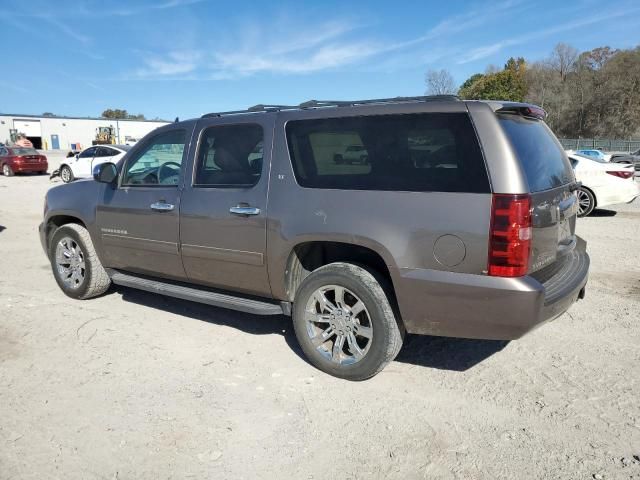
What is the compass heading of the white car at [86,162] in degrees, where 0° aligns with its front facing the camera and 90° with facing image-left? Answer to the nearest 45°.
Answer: approximately 135°

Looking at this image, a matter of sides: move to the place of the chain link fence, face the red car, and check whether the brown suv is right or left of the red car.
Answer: left

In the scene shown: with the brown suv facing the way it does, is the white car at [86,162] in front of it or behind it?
in front

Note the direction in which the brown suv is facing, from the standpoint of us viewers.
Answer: facing away from the viewer and to the left of the viewer

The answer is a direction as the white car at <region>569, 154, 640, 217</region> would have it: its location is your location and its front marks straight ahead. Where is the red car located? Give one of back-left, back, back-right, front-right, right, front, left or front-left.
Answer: front-left

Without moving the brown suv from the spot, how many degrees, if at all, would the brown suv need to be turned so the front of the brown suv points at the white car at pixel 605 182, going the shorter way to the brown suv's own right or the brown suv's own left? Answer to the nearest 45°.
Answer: approximately 90° to the brown suv's own right

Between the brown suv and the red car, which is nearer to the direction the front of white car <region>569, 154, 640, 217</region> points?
the red car

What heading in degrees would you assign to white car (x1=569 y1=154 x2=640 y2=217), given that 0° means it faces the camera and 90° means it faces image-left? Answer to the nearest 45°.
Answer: approximately 135°

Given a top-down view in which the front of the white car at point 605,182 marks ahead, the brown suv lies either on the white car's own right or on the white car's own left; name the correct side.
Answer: on the white car's own left

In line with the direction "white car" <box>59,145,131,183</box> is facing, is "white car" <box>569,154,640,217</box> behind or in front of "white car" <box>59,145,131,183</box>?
behind

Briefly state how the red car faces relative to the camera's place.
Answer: facing away from the viewer and to the left of the viewer

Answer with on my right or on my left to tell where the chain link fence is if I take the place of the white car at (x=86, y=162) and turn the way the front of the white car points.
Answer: on my right

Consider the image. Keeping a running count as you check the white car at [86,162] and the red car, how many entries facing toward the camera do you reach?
0

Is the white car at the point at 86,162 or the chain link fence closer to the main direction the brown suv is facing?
the white car
